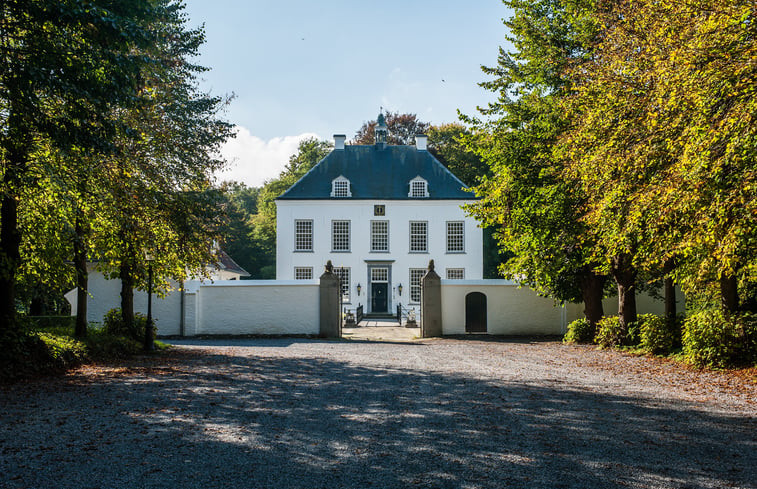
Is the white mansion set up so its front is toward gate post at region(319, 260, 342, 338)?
yes

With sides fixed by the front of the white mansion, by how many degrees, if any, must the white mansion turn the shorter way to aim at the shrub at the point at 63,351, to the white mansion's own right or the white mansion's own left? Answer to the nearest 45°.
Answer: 0° — it already faces it

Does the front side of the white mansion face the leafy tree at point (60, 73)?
yes

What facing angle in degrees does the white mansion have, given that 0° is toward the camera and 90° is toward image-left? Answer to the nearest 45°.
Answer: approximately 0°

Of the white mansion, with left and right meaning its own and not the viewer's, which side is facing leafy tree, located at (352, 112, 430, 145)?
back
